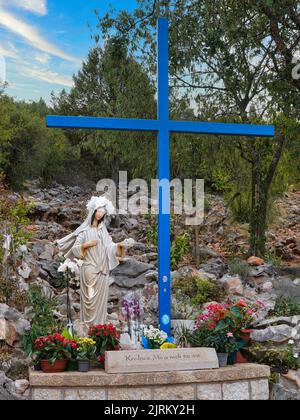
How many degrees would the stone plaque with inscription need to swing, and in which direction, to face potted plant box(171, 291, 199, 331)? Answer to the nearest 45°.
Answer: approximately 180°

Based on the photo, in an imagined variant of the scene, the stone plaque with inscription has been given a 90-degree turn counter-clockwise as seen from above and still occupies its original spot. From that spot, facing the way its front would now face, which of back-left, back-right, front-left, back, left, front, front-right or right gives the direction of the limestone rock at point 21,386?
back

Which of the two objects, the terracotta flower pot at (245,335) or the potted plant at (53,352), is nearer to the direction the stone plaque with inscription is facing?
the potted plant

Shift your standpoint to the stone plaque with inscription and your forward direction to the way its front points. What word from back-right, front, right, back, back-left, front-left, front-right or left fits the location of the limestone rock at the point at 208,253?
back

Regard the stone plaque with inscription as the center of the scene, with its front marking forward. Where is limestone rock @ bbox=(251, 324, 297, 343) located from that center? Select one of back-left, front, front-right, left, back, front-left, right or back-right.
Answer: back-left

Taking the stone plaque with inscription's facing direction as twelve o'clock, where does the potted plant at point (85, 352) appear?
The potted plant is roughly at 3 o'clock from the stone plaque with inscription.

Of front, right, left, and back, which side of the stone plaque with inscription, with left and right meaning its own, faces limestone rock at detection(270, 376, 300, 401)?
left

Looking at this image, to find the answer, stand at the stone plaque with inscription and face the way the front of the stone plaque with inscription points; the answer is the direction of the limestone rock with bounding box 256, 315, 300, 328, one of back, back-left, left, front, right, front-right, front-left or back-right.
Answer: back-left

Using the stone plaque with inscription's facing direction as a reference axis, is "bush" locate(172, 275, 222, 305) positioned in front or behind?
behind

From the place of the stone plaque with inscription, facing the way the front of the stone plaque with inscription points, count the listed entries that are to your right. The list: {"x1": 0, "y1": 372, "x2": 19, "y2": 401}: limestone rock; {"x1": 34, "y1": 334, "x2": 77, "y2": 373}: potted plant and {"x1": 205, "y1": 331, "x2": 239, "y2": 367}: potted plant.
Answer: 2

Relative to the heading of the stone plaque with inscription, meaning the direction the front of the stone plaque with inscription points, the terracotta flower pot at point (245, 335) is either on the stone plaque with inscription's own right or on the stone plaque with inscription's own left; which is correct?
on the stone plaque with inscription's own left

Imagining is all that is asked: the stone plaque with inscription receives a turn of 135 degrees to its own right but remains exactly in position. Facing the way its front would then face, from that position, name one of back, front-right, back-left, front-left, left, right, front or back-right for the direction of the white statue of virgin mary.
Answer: front

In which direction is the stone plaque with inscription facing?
toward the camera

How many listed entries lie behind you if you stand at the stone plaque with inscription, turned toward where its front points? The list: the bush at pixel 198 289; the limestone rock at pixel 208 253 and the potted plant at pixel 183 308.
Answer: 3
